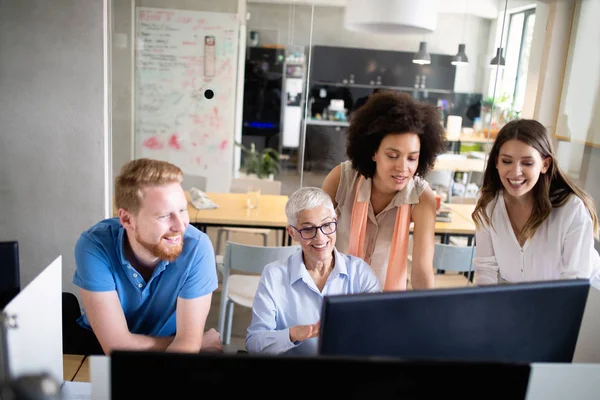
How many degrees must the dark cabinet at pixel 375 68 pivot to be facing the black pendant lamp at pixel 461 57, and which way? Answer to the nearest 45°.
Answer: approximately 90° to its left

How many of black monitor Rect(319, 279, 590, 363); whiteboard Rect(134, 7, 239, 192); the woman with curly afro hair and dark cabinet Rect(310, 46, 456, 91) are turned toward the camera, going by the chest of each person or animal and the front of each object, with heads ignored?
3

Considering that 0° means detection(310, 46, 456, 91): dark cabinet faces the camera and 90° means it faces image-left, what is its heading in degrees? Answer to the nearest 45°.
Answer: approximately 0°

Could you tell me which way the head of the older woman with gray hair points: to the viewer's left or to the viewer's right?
to the viewer's right

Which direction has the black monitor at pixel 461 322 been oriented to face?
away from the camera

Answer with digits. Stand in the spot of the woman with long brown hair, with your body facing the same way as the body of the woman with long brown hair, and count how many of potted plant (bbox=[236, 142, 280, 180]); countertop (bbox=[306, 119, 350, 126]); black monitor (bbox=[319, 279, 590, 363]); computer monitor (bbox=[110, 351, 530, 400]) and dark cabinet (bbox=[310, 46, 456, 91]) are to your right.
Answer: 3

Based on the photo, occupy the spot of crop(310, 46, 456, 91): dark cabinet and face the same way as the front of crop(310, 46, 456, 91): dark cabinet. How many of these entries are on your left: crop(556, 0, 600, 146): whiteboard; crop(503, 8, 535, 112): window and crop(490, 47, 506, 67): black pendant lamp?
3

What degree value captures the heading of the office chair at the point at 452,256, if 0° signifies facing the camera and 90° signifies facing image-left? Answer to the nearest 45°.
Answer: approximately 180°

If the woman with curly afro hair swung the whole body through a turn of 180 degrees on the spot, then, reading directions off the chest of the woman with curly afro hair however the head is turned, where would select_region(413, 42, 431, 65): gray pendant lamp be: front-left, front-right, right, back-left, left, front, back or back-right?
front

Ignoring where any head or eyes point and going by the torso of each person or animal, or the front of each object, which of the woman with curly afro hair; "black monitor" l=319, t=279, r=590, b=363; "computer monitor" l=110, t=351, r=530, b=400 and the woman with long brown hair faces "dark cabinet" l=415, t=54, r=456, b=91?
the black monitor
